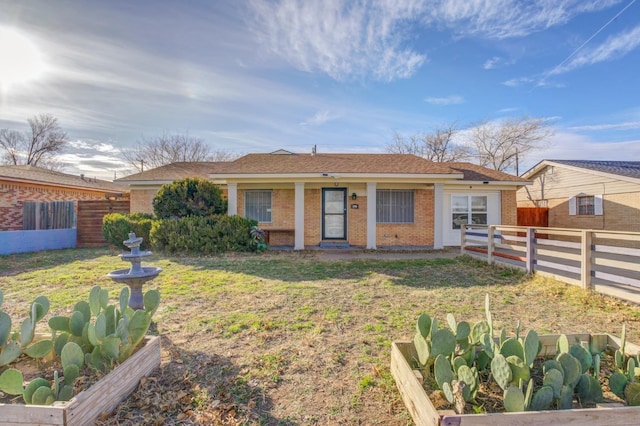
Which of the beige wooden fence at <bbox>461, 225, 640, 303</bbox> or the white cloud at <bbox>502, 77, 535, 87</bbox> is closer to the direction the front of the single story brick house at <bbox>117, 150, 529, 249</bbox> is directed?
the beige wooden fence

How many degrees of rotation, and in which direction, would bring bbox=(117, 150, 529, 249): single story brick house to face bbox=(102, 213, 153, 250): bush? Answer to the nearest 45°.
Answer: approximately 90° to its right

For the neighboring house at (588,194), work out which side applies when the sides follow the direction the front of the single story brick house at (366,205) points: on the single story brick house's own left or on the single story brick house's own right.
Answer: on the single story brick house's own left

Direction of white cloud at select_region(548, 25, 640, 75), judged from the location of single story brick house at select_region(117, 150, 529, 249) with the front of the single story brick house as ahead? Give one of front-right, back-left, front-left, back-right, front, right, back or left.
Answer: left

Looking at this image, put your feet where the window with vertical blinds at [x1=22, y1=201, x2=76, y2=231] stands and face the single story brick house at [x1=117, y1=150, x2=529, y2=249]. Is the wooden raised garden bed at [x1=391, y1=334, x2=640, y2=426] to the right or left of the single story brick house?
right

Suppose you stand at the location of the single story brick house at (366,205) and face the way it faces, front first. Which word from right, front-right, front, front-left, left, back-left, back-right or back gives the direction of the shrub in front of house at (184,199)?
right

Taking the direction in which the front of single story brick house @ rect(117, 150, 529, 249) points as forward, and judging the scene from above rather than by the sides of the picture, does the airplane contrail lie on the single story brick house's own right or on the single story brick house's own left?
on the single story brick house's own left

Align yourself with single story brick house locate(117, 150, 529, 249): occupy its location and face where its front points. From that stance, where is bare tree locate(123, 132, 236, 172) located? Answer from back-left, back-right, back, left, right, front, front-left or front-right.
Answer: back-right

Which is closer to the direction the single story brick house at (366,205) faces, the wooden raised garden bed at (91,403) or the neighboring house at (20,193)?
the wooden raised garden bed

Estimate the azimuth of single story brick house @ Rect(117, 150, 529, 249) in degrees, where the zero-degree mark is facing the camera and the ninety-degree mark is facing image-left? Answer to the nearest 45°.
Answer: approximately 0°

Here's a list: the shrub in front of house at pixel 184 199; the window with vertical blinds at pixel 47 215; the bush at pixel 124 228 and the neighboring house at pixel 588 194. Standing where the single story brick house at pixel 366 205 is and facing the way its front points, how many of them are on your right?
3

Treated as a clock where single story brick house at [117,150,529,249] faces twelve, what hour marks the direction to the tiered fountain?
The tiered fountain is roughly at 1 o'clock from the single story brick house.

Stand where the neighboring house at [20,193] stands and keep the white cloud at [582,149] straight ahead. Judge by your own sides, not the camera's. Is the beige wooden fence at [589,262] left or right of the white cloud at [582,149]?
right

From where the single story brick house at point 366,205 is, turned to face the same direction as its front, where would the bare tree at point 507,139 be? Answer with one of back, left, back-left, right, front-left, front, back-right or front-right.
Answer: back-left

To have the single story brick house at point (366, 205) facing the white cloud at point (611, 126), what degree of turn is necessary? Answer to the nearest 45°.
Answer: approximately 135° to its left

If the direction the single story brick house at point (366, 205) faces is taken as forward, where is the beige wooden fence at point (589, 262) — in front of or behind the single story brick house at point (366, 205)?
in front
